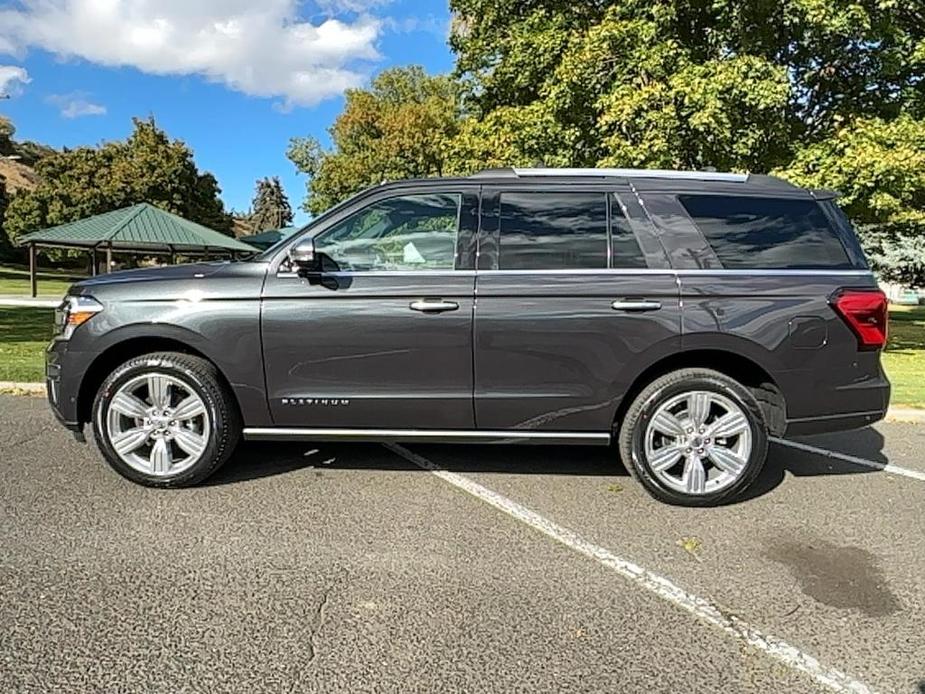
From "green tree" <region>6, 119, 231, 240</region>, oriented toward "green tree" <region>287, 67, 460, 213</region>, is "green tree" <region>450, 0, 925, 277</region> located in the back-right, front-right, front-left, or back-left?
front-right

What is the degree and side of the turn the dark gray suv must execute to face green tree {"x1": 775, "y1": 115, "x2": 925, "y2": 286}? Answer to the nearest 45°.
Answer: approximately 135° to its right

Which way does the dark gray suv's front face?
to the viewer's left

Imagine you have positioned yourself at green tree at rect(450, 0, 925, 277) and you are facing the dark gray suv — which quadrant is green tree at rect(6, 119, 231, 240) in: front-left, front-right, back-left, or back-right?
back-right

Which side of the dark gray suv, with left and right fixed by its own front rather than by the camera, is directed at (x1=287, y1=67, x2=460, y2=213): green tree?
right

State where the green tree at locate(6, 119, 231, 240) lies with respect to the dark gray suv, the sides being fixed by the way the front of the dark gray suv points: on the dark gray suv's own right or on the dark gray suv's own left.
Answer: on the dark gray suv's own right
